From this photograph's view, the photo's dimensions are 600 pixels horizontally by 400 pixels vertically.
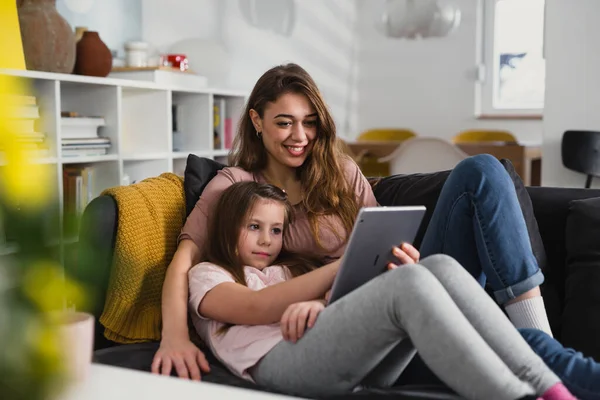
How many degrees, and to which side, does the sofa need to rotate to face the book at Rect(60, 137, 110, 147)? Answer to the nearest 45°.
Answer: approximately 135° to its right

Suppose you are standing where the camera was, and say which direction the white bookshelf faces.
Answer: facing the viewer and to the right of the viewer

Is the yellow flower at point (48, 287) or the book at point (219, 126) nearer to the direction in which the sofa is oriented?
the yellow flower

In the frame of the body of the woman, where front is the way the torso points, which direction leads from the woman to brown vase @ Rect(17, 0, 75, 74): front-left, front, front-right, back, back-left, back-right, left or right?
back

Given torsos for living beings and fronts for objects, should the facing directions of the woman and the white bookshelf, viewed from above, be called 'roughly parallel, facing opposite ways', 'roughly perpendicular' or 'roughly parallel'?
roughly parallel

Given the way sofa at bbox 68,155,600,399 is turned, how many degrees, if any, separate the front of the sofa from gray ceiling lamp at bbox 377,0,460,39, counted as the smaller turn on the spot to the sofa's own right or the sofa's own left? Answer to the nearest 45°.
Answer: approximately 180°

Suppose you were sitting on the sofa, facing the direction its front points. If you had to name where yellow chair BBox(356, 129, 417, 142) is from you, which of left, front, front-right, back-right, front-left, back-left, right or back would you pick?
back

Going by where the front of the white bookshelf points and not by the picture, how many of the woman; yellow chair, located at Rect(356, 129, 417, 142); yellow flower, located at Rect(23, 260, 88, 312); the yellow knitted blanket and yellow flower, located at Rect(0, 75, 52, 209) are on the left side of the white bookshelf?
1

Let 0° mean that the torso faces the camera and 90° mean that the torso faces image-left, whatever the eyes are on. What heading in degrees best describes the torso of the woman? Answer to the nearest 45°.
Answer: approximately 315°

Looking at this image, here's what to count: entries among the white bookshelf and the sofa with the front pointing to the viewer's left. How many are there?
0

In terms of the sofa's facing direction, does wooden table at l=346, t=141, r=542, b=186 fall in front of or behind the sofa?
behind

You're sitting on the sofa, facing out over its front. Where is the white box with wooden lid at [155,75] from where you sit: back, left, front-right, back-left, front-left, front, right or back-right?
back-right

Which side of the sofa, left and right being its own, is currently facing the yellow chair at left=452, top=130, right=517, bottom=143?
back

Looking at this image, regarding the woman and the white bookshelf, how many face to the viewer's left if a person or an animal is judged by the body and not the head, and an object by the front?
0

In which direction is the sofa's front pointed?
toward the camera
